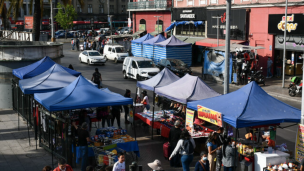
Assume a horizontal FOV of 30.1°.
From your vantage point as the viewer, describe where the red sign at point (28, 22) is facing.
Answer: facing the viewer

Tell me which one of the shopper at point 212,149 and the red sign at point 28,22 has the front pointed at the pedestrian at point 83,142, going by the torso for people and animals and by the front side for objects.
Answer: the red sign

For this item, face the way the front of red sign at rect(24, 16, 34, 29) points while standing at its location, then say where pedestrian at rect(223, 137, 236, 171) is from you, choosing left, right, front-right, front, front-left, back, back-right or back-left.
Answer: front

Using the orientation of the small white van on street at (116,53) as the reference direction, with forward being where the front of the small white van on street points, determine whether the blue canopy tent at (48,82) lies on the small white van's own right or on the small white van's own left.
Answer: on the small white van's own right

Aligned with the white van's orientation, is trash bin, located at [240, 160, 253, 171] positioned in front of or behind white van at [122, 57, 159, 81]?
in front

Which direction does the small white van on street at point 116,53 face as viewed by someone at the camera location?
facing the viewer and to the right of the viewer

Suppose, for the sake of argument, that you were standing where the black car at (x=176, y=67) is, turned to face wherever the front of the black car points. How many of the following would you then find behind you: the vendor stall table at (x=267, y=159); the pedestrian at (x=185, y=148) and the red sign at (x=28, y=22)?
1
